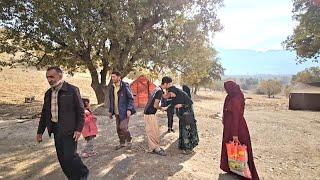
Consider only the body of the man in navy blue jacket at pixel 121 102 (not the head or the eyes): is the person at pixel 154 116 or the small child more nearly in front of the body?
the small child

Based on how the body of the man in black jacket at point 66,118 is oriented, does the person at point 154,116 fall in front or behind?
behind

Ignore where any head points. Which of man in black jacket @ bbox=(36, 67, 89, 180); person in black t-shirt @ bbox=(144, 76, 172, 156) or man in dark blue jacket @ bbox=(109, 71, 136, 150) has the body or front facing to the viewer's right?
the person in black t-shirt

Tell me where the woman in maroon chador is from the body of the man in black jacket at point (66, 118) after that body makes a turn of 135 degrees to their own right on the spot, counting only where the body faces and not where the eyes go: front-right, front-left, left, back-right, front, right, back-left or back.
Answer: right

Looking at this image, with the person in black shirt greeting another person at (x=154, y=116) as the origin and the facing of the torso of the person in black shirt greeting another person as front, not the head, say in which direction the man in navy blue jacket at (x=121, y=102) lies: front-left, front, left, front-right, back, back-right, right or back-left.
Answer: back

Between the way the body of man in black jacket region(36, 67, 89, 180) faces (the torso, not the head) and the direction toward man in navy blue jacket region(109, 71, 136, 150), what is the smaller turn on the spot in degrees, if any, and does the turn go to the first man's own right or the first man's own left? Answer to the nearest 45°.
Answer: approximately 180°

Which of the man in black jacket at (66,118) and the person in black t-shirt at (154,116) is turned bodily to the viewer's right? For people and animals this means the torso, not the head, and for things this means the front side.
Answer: the person in black t-shirt

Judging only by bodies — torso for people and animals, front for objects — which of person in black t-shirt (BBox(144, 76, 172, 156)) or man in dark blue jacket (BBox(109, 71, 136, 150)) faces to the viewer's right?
the person in black t-shirt

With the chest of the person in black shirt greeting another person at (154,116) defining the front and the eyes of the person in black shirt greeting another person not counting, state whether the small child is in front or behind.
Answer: behind

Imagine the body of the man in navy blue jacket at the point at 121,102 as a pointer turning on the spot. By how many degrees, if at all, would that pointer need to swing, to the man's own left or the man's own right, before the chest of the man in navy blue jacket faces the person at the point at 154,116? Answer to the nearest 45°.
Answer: approximately 135° to the man's own left

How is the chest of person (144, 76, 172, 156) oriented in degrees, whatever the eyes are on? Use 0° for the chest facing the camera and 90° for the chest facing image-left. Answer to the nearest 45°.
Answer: approximately 270°

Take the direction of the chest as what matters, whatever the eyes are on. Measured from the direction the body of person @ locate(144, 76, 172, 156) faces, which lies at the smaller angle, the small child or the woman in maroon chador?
the woman in maroon chador
